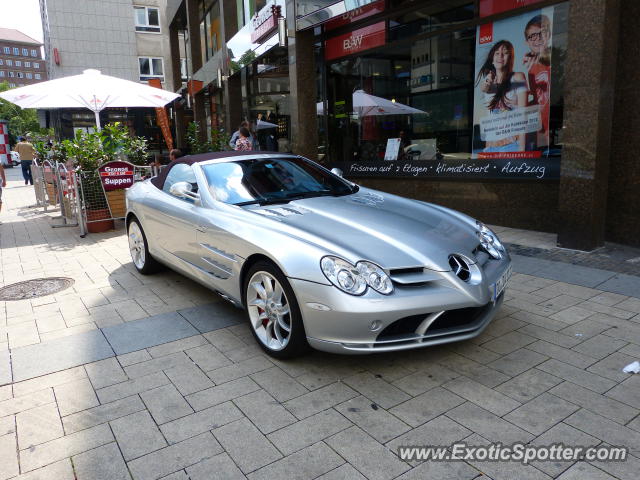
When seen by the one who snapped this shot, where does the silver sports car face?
facing the viewer and to the right of the viewer

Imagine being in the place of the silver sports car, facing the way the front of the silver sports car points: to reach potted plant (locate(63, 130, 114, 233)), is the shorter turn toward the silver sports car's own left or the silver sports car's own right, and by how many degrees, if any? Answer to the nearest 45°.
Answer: approximately 180°

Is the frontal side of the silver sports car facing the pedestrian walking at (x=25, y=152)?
no

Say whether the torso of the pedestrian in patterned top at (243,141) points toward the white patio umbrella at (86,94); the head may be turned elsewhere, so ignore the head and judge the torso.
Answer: no

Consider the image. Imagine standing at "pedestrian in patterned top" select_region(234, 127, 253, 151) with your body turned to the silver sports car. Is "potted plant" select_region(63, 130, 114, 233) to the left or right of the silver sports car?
right

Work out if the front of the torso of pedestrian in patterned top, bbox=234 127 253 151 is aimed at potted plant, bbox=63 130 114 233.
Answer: no

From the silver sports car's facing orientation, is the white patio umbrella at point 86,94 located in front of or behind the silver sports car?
behind

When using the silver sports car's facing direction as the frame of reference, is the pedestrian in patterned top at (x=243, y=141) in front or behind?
behind

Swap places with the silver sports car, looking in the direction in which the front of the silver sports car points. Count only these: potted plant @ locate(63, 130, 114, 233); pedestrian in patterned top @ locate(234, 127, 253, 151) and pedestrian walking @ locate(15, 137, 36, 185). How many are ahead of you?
0
